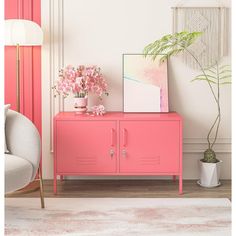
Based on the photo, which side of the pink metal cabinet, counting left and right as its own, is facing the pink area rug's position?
front

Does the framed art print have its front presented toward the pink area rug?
yes

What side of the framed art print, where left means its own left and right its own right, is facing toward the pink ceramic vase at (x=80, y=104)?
right

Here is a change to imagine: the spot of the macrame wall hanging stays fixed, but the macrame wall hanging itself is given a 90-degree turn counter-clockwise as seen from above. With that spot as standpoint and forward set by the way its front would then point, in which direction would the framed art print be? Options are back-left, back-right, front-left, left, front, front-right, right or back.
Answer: back

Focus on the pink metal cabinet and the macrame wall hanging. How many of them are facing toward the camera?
2

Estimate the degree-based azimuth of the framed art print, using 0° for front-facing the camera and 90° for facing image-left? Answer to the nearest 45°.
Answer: approximately 0°

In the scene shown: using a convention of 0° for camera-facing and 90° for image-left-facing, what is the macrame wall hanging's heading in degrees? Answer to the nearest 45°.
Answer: approximately 0°

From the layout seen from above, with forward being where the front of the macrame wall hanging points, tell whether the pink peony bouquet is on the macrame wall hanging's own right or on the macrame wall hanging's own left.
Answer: on the macrame wall hanging's own right

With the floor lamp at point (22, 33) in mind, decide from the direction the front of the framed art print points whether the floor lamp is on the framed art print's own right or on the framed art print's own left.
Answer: on the framed art print's own right
